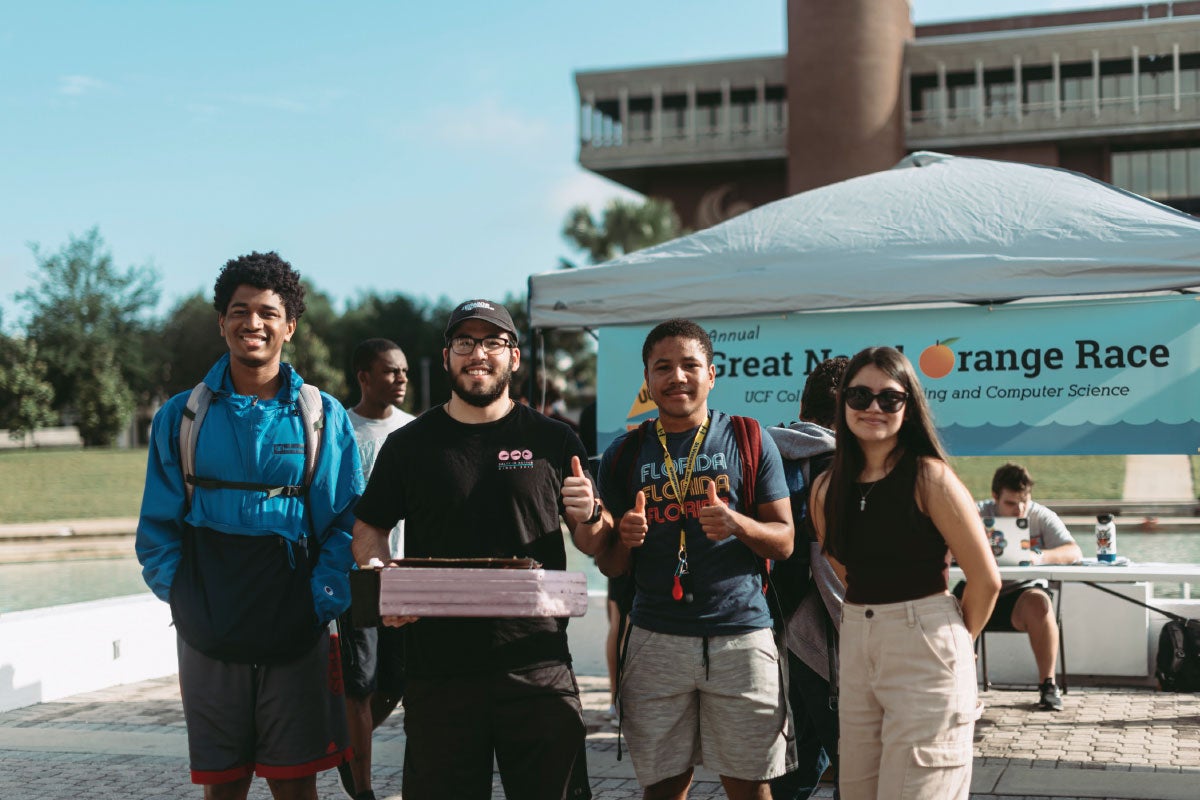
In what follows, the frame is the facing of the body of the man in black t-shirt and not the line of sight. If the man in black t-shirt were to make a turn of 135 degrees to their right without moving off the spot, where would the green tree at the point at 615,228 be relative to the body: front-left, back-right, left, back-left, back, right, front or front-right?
front-right

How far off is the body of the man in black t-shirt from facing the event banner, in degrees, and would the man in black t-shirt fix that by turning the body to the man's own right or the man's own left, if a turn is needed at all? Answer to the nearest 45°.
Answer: approximately 135° to the man's own left

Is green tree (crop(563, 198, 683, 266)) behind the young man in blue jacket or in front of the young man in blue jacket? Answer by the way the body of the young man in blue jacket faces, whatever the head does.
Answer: behind

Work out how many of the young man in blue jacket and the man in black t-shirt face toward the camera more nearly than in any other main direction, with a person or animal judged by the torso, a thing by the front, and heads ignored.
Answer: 2

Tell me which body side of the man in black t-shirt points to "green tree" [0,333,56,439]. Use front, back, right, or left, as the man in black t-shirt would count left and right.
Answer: back

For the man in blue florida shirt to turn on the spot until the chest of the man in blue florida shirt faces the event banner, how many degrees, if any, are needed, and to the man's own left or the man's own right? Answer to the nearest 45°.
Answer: approximately 135° to the man's own left

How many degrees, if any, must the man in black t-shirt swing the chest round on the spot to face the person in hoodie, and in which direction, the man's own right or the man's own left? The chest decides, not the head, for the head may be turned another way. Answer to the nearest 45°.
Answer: approximately 135° to the man's own left

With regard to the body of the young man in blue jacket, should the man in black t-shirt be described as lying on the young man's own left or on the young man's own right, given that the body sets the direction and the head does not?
on the young man's own left

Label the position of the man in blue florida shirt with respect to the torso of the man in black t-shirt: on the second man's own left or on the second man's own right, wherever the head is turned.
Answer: on the second man's own left

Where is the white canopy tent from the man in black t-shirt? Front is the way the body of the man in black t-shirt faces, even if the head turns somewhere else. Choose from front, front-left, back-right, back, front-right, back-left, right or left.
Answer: back-left
